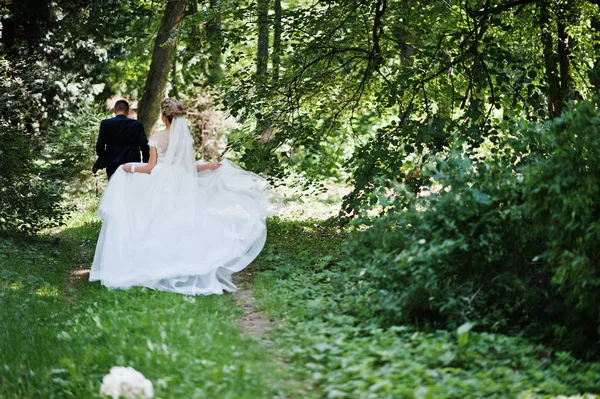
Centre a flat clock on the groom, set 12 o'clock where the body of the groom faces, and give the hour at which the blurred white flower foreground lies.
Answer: The blurred white flower foreground is roughly at 6 o'clock from the groom.

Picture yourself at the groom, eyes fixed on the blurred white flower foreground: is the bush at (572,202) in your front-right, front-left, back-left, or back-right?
front-left

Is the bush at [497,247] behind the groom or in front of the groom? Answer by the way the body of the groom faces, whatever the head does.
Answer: behind

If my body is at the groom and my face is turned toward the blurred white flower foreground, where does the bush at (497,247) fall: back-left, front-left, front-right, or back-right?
front-left

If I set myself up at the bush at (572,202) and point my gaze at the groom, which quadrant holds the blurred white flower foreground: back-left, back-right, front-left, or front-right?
front-left

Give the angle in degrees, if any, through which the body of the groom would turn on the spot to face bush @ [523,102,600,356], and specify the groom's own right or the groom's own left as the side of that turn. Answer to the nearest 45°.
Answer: approximately 135° to the groom's own right

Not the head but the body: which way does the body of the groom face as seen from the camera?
away from the camera
